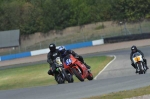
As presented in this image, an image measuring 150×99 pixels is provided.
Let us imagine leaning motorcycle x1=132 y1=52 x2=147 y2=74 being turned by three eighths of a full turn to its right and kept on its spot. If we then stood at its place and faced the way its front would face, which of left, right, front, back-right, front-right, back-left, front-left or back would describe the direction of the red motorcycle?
left

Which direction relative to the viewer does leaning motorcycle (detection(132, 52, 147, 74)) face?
toward the camera

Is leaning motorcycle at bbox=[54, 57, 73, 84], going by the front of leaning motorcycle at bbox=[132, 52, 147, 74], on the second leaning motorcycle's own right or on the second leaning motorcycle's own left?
on the second leaning motorcycle's own right
